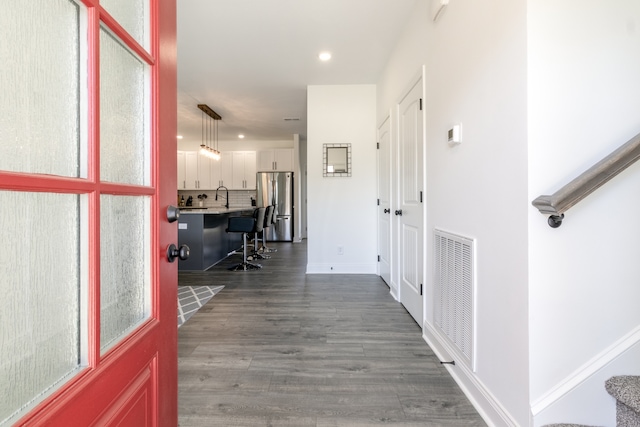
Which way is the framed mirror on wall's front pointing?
toward the camera

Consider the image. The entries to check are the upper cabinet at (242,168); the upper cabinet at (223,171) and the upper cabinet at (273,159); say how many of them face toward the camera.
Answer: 3

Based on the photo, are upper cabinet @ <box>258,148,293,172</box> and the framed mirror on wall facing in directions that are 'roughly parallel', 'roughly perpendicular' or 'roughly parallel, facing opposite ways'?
roughly parallel

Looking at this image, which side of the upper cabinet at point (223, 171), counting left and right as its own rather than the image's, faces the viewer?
front

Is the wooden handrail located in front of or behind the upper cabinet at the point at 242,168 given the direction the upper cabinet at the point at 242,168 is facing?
in front

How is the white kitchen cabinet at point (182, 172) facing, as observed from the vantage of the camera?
facing the viewer

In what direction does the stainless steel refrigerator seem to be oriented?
toward the camera

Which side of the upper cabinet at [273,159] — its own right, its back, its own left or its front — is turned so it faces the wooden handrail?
front

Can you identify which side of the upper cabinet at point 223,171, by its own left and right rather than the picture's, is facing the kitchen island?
front

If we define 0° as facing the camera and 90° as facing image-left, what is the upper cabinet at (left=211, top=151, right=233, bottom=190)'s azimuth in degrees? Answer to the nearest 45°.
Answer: approximately 0°
